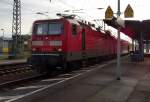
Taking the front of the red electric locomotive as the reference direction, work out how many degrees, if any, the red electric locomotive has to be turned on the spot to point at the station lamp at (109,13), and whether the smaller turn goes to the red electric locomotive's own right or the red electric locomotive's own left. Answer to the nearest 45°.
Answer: approximately 90° to the red electric locomotive's own left

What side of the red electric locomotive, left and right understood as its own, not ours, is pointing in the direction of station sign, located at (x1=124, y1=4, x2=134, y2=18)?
left

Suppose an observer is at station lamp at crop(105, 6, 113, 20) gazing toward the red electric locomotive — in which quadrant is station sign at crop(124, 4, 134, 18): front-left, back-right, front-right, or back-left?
back-right

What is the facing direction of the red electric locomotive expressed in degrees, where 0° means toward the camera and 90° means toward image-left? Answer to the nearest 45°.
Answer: approximately 45°
